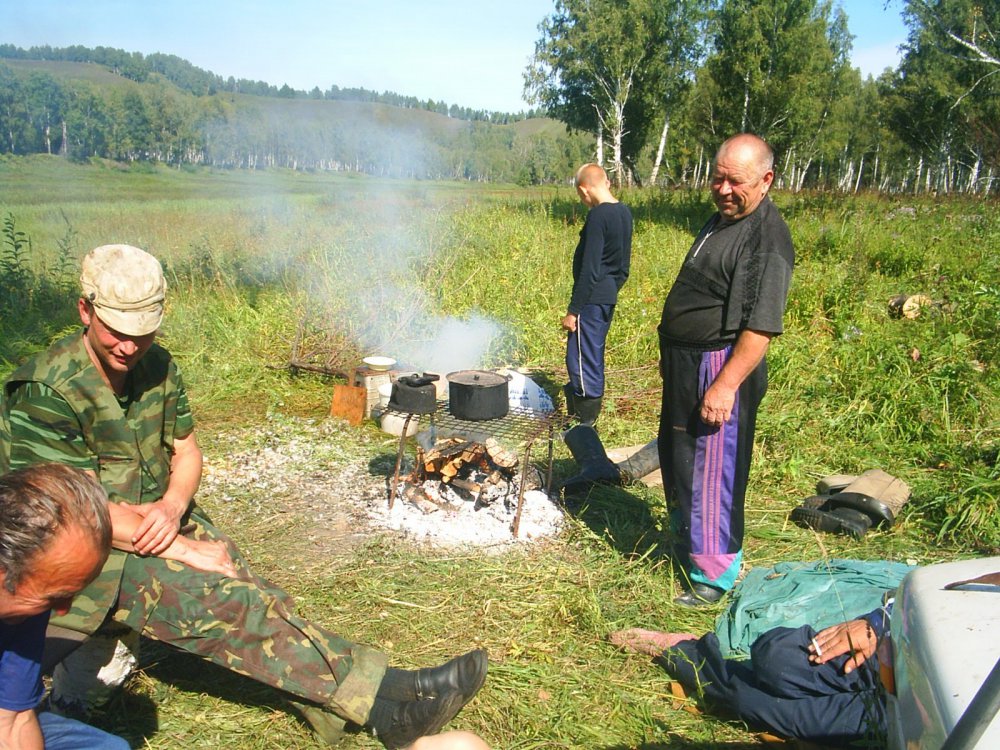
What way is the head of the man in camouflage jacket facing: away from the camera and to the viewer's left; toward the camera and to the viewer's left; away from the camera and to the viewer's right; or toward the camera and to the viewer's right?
toward the camera and to the viewer's right

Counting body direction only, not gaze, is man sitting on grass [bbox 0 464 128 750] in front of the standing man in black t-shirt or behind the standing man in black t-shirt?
in front

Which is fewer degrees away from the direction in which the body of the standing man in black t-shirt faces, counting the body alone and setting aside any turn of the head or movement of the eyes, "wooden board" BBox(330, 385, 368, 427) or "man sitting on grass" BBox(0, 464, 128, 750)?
the man sitting on grass

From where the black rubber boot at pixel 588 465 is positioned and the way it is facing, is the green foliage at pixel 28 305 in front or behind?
in front

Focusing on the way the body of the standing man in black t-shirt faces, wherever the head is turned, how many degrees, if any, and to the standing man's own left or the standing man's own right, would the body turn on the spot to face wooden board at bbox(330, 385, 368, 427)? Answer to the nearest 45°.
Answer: approximately 90° to the standing man's own right

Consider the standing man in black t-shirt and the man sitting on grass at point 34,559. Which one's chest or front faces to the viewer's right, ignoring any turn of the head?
the man sitting on grass

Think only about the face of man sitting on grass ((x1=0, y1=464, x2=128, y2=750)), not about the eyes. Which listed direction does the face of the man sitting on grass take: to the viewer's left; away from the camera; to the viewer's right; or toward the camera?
to the viewer's right

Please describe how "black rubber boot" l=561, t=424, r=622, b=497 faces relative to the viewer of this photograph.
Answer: facing to the left of the viewer

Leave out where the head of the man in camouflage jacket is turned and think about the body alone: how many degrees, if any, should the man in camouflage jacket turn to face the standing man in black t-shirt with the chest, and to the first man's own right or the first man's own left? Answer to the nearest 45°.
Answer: approximately 45° to the first man's own left

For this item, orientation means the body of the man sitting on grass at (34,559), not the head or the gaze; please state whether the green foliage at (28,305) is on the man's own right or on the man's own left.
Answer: on the man's own left
